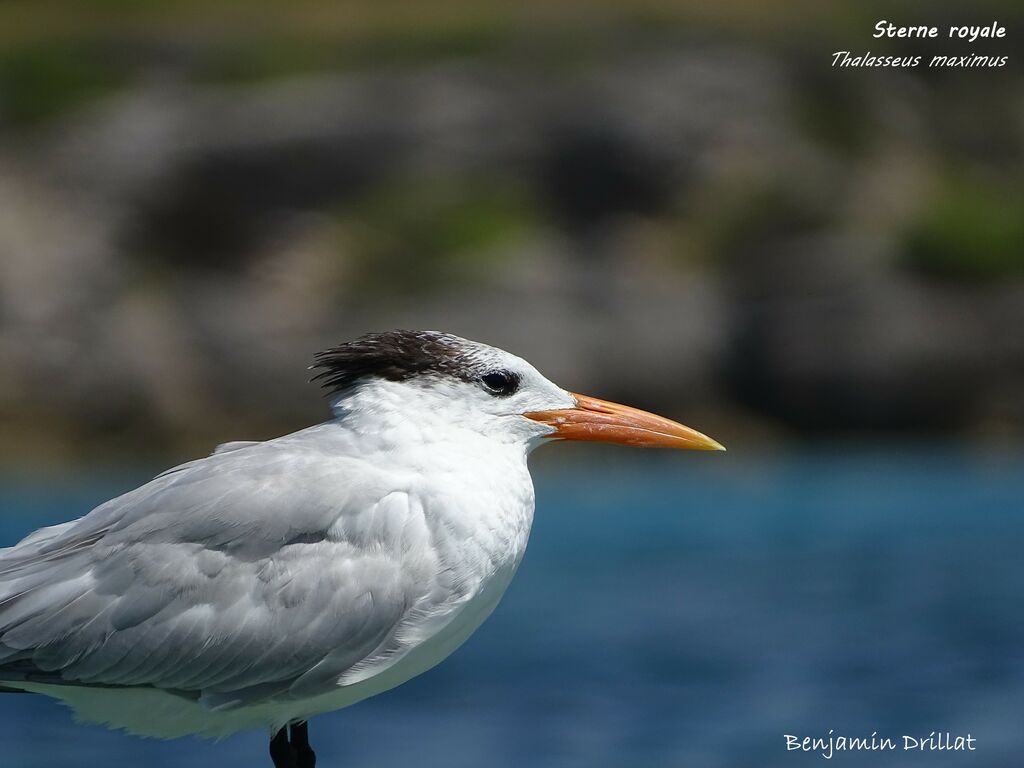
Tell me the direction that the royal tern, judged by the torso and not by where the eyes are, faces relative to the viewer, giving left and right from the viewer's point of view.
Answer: facing to the right of the viewer
